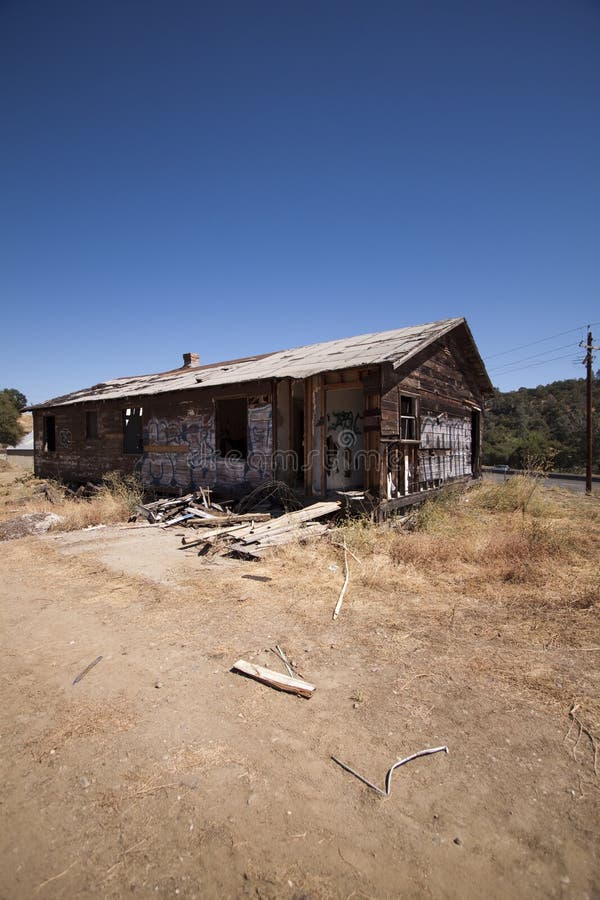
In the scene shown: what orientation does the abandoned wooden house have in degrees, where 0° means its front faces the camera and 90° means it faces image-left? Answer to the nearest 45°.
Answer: approximately 45°

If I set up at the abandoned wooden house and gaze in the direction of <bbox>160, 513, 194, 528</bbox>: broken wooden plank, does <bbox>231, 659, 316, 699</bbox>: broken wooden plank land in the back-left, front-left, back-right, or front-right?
front-left

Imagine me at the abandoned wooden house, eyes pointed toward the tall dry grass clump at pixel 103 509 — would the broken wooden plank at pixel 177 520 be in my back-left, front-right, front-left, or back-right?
front-left

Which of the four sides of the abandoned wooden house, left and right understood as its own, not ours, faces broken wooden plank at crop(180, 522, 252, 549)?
front

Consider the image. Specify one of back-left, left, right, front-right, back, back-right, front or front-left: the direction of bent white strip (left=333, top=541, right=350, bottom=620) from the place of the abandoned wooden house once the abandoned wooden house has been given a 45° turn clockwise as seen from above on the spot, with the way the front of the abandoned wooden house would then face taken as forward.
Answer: left

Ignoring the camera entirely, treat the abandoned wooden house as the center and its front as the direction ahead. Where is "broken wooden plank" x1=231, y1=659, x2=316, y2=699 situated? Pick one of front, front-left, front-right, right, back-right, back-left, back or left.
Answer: front-left

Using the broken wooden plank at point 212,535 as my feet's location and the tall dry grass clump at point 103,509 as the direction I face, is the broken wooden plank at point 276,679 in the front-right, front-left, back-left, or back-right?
back-left
